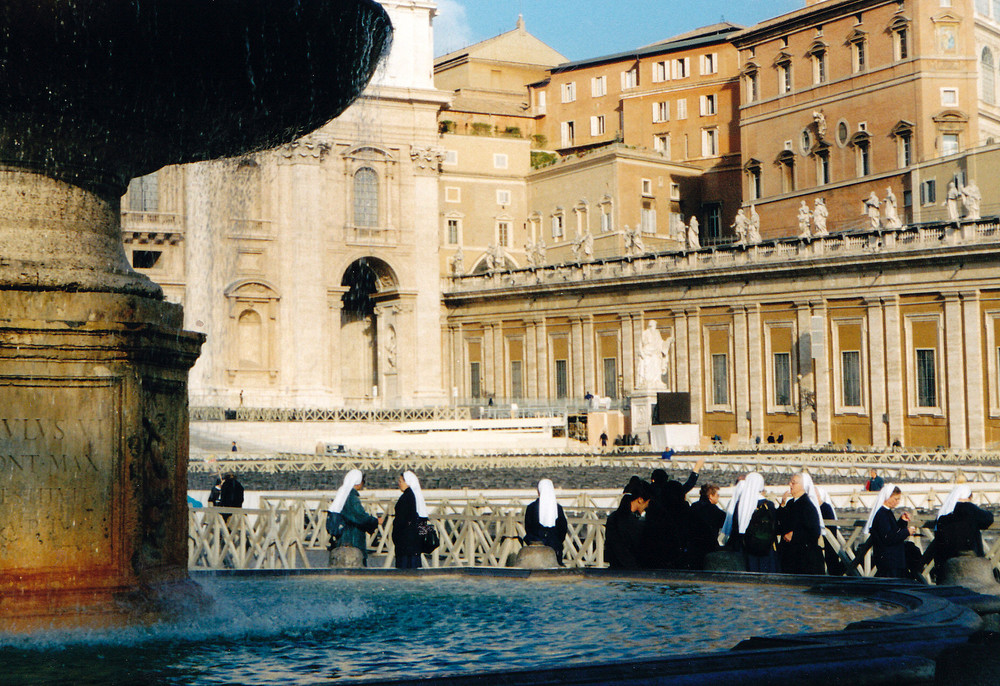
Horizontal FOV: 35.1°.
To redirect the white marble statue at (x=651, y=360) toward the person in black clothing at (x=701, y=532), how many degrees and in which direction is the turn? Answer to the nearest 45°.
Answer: approximately 45° to its right

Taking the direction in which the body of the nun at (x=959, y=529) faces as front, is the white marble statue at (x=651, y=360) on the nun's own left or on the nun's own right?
on the nun's own left

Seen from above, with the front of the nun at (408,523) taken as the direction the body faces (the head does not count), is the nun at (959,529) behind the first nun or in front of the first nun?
behind

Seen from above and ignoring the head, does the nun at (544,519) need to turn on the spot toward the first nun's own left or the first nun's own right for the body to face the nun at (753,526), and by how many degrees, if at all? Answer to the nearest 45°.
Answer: approximately 90° to the first nun's own right

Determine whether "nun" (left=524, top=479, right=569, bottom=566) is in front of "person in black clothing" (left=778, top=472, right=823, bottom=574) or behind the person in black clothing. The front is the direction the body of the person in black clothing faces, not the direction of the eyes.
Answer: in front

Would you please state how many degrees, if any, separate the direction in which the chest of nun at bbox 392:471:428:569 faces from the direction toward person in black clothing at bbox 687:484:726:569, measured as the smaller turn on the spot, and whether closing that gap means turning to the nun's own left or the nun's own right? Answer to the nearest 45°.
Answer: approximately 135° to the nun's own left

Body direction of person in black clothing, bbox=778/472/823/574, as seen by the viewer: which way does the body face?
to the viewer's left

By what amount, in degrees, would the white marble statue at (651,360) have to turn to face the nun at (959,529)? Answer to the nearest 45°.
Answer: approximately 45° to its right

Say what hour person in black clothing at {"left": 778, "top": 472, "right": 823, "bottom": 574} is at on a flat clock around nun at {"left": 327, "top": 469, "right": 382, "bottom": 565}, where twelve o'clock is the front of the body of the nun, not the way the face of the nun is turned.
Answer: The person in black clothing is roughly at 1 o'clock from the nun.

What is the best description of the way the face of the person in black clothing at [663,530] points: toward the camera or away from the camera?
away from the camera

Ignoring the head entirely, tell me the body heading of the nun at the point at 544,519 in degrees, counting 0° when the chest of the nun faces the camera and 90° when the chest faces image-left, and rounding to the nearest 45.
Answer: approximately 180°
